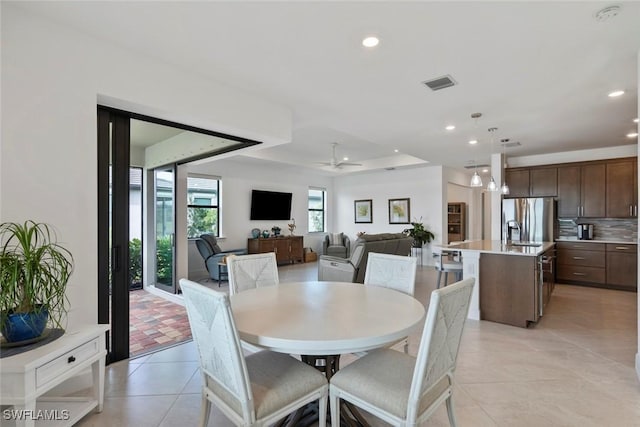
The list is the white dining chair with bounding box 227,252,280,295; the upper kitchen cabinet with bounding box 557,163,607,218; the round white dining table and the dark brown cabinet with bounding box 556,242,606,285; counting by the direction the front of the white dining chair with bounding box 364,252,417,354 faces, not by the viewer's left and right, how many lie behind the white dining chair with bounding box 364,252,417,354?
2

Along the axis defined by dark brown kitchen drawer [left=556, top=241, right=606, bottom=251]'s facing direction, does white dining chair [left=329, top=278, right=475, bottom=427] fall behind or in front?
in front

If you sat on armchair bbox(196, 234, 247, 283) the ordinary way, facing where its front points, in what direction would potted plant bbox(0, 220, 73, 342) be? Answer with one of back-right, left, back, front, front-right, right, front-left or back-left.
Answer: right

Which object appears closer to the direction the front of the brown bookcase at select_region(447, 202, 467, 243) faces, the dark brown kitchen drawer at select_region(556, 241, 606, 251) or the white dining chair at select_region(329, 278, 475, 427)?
the white dining chair

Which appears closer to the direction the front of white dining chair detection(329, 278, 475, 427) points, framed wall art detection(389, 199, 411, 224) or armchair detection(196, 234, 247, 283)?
the armchair

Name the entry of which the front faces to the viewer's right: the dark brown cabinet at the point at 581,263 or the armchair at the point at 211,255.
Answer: the armchair

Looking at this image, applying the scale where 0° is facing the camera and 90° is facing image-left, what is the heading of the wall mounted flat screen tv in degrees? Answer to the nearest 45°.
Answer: approximately 315°

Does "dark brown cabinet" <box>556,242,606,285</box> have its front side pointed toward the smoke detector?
yes

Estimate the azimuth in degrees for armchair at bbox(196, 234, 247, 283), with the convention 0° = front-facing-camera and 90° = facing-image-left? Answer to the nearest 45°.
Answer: approximately 270°

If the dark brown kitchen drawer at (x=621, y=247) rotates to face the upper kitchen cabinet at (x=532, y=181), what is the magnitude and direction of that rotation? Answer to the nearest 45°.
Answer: approximately 90° to its right
